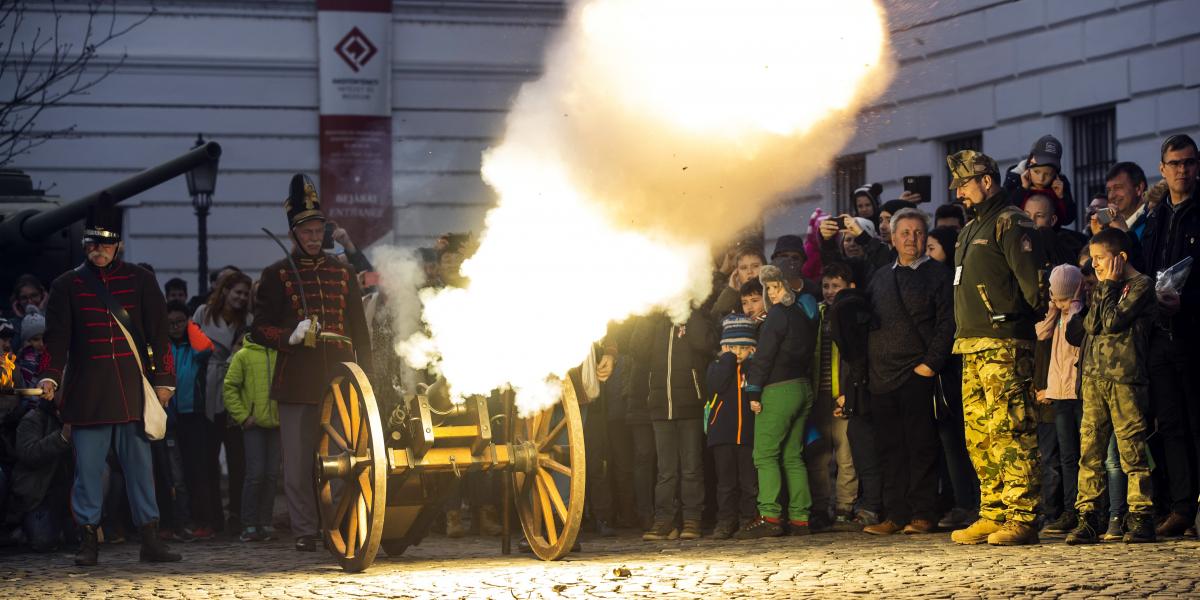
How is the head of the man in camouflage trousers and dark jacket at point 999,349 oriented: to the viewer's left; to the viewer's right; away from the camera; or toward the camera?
to the viewer's left

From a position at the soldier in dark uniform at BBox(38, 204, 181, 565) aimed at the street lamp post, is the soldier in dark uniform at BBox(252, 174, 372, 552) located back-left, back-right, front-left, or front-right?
front-right

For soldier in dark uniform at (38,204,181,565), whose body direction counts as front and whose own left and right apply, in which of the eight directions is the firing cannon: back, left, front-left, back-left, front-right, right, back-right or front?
front-left

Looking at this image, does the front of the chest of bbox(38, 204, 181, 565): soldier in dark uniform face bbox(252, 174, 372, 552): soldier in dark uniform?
no

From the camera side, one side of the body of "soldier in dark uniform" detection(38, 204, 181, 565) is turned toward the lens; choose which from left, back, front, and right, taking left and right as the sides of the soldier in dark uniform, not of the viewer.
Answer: front

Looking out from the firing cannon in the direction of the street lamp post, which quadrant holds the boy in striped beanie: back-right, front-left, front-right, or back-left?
front-right

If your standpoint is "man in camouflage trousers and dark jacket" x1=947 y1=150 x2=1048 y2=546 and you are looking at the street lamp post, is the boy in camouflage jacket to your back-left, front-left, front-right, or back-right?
back-right

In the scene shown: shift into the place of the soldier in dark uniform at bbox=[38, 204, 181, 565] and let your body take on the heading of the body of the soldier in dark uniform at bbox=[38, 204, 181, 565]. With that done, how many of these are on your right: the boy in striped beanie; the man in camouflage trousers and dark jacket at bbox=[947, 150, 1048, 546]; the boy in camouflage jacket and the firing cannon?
0

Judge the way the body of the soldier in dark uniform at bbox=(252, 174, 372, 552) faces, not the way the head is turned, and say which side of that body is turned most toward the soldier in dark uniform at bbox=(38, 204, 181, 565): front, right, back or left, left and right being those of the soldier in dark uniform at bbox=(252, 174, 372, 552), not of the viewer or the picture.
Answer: right

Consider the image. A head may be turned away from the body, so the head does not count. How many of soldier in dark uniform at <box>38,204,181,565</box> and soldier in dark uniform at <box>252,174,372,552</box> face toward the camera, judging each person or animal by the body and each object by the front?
2

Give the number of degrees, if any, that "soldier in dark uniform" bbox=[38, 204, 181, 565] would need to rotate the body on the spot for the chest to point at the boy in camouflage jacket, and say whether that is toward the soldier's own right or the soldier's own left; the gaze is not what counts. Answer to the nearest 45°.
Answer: approximately 45° to the soldier's own left

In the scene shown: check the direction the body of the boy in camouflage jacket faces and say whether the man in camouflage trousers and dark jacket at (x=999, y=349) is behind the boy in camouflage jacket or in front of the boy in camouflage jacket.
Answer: in front

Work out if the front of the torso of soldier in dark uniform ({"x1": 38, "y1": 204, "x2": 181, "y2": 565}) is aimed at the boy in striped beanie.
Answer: no

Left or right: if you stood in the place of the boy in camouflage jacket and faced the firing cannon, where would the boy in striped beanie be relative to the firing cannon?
right

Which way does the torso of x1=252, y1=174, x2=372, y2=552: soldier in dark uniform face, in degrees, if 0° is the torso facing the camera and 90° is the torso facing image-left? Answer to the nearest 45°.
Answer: approximately 0°

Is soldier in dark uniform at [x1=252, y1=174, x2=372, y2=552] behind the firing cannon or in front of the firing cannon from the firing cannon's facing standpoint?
behind

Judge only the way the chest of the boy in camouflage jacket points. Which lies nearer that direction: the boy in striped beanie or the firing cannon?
the firing cannon

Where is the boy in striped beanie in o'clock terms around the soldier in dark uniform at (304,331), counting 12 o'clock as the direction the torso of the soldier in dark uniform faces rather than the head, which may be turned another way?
The boy in striped beanie is roughly at 9 o'clock from the soldier in dark uniform.
